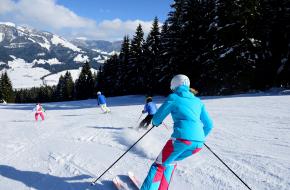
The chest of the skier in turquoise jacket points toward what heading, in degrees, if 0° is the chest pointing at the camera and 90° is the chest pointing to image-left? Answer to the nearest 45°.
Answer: approximately 135°

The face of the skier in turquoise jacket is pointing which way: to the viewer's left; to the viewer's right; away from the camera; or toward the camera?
away from the camera

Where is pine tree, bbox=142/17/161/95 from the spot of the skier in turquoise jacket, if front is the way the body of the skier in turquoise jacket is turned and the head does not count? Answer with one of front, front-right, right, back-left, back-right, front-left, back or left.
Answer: front-right
